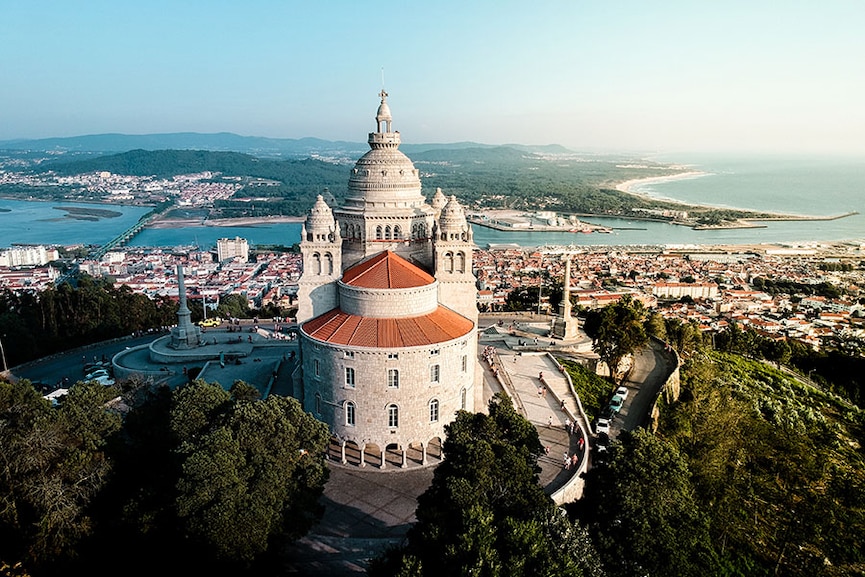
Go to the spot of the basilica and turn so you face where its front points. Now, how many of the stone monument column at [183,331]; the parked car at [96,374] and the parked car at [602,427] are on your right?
1

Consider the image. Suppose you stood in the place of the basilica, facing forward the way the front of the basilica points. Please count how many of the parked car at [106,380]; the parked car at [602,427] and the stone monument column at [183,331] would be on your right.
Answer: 1

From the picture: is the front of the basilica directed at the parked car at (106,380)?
no

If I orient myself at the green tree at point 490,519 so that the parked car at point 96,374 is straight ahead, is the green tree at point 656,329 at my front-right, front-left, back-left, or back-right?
front-right

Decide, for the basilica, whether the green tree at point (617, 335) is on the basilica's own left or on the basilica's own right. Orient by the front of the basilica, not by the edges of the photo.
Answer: on the basilica's own right

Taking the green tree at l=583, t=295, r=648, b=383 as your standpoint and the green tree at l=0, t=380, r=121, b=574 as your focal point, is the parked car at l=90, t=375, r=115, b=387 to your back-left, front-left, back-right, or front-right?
front-right

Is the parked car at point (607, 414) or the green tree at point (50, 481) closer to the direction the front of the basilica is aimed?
the parked car

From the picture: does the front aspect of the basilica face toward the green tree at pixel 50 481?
no

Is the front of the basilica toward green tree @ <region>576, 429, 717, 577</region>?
no

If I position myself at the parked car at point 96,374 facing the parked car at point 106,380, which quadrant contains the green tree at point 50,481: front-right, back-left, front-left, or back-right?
front-right

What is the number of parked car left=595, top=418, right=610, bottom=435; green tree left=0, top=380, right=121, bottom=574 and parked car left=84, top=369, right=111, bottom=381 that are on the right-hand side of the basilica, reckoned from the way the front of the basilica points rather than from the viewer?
1

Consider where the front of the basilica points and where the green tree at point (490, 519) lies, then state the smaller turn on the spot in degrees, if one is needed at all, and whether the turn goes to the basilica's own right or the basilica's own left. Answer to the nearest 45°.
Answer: approximately 180°

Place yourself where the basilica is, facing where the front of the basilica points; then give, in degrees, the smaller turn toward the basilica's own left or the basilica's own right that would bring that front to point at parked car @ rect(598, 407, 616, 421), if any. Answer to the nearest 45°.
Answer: approximately 90° to the basilica's own right

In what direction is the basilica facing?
away from the camera

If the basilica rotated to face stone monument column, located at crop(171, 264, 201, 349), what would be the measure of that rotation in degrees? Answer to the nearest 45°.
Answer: approximately 45° to its left

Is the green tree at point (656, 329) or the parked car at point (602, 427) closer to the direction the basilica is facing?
the green tree

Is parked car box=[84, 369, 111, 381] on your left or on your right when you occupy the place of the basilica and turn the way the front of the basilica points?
on your left

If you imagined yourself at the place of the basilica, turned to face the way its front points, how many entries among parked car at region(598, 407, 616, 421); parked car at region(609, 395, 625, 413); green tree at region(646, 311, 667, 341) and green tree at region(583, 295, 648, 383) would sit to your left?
0

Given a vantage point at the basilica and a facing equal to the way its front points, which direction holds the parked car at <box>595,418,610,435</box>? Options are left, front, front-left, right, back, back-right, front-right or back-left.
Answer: right

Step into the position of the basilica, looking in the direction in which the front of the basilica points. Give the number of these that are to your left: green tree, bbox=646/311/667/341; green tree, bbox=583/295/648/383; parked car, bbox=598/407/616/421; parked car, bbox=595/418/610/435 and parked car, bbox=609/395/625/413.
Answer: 0
